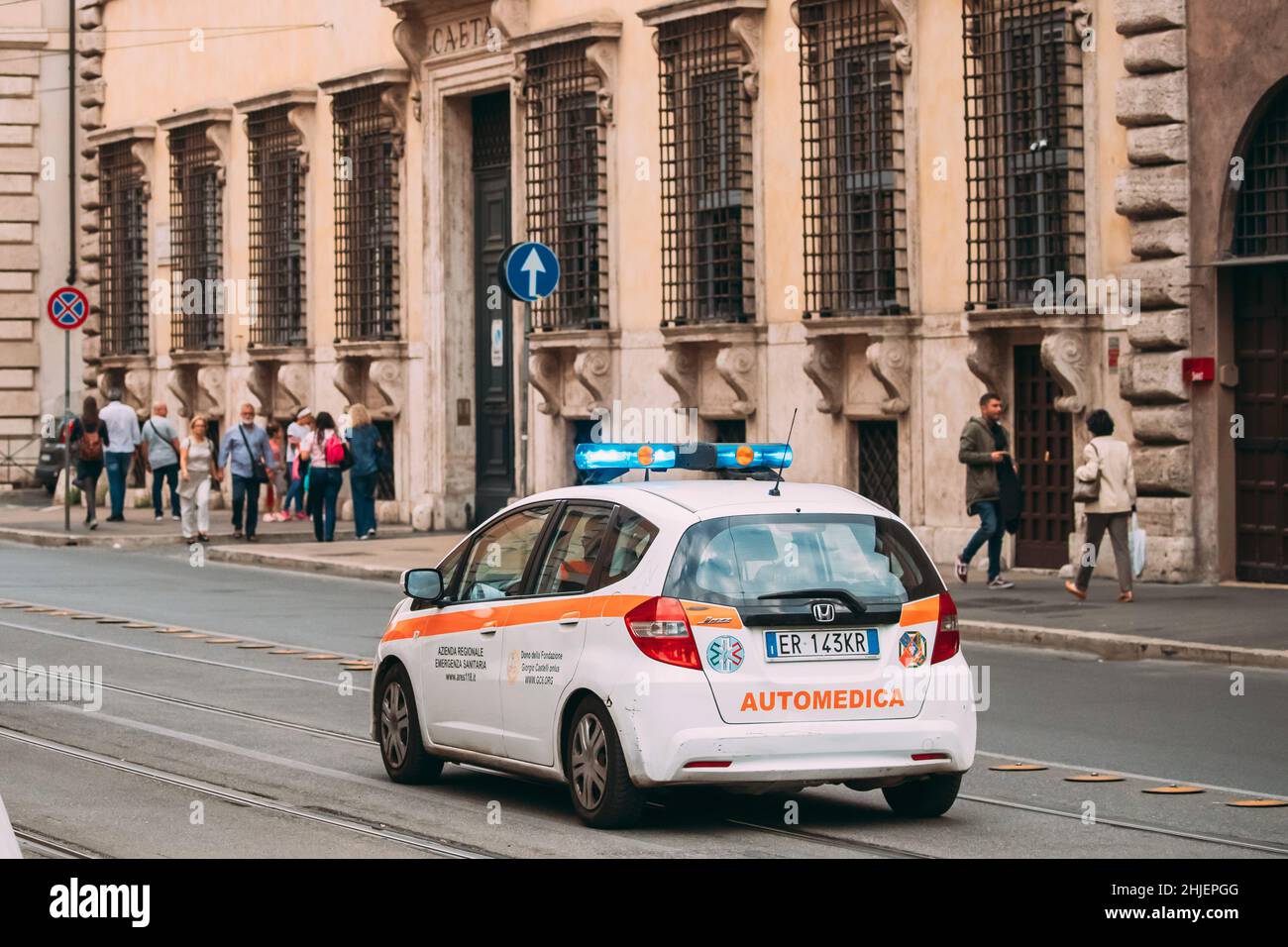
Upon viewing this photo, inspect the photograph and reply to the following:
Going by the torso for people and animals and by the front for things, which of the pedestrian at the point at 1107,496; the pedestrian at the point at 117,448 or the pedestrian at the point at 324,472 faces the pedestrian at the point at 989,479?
the pedestrian at the point at 1107,496

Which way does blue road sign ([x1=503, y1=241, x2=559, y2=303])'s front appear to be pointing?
toward the camera

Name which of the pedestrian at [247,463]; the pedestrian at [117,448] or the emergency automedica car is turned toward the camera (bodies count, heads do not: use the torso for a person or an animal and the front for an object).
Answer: the pedestrian at [247,463]

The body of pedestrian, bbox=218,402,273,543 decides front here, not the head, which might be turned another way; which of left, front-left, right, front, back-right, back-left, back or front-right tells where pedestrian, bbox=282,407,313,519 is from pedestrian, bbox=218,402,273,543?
back

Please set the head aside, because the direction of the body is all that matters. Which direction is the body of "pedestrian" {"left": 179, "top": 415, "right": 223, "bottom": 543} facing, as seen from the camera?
toward the camera

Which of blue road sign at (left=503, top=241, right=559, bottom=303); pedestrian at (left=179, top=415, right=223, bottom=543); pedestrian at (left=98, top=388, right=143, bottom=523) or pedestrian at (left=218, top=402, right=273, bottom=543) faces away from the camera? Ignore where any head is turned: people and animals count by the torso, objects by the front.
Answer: pedestrian at (left=98, top=388, right=143, bottom=523)

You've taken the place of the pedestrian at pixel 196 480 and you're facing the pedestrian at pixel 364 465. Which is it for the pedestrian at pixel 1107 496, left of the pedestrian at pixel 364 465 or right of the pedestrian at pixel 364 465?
right

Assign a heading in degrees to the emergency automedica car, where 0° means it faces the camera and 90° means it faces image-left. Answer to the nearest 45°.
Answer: approximately 135°

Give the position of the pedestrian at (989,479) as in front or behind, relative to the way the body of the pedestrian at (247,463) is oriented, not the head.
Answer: in front
